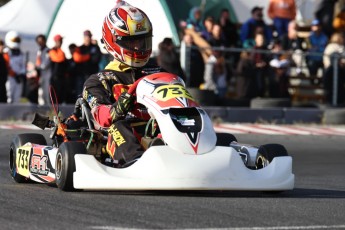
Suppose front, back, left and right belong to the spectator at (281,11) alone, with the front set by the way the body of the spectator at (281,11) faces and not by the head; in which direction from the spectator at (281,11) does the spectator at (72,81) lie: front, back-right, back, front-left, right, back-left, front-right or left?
front-right

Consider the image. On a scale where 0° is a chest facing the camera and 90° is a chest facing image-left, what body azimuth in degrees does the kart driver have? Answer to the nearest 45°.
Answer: approximately 315°

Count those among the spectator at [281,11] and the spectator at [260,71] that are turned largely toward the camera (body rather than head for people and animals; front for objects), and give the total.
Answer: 2

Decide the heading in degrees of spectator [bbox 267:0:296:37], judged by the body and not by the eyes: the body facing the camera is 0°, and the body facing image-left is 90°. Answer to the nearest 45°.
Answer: approximately 0°

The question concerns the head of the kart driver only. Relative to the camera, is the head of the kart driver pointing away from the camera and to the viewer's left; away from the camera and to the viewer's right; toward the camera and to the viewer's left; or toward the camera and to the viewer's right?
toward the camera and to the viewer's right

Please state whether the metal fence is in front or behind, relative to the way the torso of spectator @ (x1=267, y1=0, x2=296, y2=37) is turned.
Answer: in front

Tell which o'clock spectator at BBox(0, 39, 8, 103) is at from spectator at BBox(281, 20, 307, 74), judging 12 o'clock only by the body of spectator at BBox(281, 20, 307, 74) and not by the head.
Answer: spectator at BBox(0, 39, 8, 103) is roughly at 2 o'clock from spectator at BBox(281, 20, 307, 74).

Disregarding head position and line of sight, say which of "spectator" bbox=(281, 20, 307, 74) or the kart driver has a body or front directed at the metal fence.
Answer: the spectator
